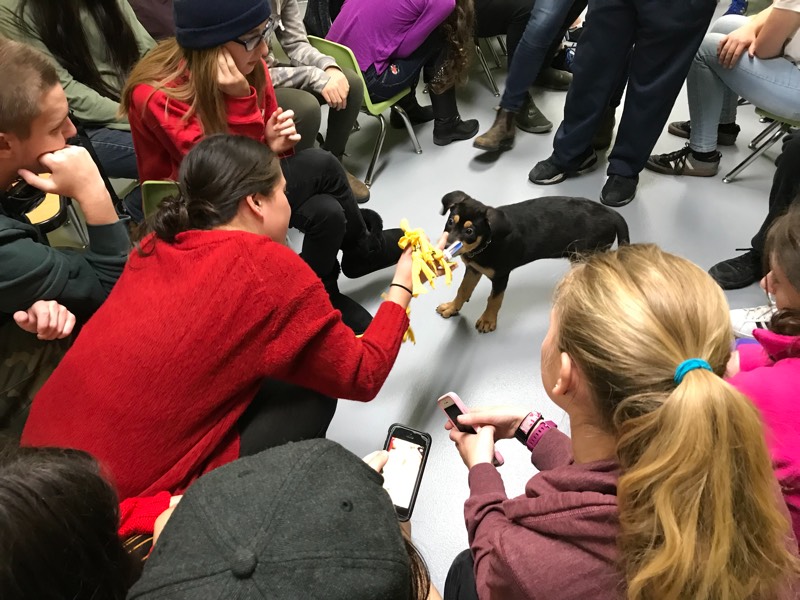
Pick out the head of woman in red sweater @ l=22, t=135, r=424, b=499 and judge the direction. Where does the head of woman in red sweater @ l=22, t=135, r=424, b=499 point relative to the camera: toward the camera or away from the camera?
away from the camera

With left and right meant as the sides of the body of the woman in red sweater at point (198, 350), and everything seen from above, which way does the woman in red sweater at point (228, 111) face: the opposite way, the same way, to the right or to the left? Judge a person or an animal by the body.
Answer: to the right

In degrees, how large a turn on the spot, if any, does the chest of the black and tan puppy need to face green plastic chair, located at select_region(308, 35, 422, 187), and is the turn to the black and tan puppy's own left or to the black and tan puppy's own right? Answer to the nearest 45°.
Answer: approximately 90° to the black and tan puppy's own right

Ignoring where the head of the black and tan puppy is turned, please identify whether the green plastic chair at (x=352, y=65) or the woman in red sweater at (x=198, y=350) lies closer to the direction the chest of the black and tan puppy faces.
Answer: the woman in red sweater

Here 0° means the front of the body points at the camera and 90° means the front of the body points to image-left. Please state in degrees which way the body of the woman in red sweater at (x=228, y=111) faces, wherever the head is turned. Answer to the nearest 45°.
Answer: approximately 315°

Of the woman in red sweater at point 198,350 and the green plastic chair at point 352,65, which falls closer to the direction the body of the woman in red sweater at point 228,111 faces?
the woman in red sweater

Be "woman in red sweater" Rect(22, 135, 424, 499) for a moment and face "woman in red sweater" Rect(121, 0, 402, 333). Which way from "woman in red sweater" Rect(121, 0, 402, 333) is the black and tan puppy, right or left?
right

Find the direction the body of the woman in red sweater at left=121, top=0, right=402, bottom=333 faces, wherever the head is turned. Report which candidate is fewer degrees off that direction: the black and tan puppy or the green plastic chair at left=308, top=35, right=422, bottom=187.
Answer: the black and tan puppy

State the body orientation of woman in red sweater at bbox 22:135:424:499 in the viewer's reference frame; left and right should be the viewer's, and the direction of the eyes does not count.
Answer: facing away from the viewer and to the right of the viewer

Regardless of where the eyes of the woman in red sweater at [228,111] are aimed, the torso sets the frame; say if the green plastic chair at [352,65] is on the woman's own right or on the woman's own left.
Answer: on the woman's own left
